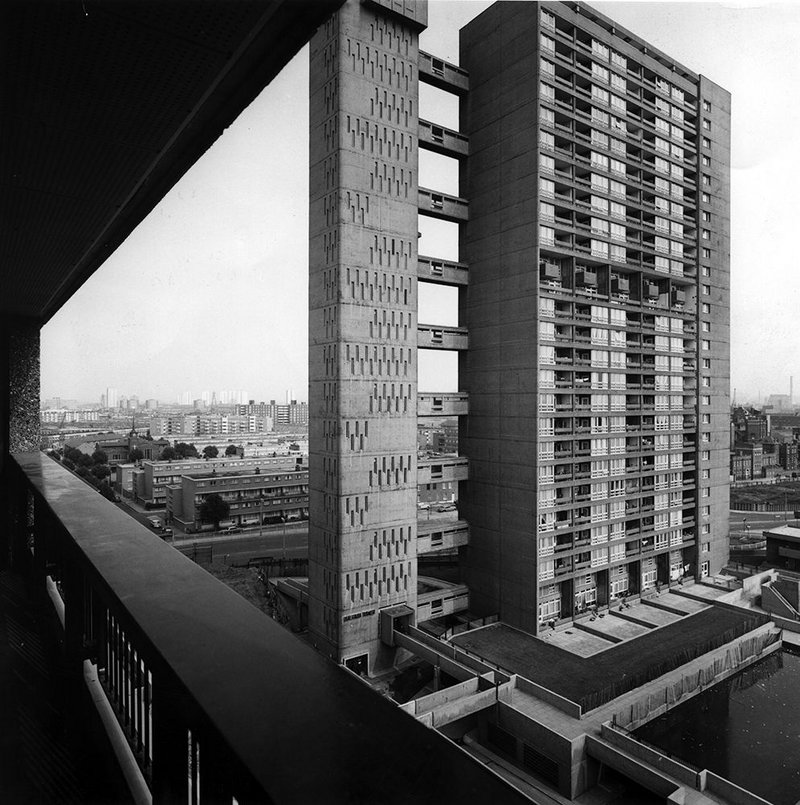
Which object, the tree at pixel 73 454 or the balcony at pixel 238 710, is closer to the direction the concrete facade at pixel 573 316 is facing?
the balcony

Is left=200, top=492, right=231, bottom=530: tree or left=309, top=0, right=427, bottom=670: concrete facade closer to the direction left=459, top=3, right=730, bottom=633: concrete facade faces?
the concrete facade

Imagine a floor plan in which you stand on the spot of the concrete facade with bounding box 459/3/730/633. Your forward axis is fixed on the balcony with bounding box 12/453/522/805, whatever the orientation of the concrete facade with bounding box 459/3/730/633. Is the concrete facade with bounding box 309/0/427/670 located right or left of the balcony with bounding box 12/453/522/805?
right

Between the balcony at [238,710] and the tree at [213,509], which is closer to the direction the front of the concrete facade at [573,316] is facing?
the balcony

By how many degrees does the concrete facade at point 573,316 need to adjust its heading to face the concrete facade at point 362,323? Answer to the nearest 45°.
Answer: approximately 90° to its right

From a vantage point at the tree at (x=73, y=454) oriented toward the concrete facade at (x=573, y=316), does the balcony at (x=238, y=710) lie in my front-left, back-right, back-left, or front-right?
front-right

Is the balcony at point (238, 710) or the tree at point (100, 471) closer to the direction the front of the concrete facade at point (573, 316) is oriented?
the balcony

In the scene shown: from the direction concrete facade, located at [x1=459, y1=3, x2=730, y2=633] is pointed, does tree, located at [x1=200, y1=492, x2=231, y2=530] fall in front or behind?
behind
